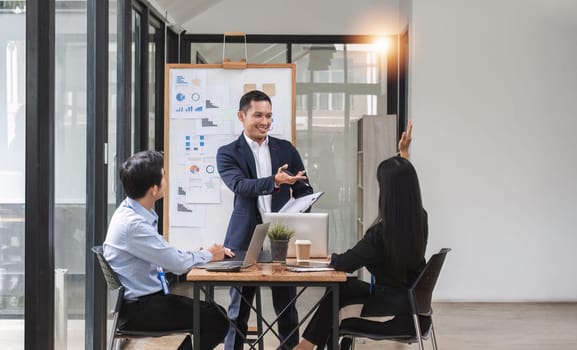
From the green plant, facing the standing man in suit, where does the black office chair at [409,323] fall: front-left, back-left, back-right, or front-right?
back-right

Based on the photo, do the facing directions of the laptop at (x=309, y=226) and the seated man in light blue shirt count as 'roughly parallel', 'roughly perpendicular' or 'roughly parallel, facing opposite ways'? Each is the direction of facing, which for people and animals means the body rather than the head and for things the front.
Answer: roughly perpendicular

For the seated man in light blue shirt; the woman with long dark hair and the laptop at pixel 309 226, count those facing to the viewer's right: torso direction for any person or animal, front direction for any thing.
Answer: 1

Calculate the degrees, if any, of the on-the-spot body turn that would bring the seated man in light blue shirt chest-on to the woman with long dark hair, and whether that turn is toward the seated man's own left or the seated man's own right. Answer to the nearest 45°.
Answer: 0° — they already face them

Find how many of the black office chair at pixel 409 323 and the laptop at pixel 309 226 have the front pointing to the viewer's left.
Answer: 1

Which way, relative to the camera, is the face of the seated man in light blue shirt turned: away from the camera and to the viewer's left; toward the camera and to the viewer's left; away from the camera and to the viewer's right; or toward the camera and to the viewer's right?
away from the camera and to the viewer's right

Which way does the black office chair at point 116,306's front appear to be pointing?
to the viewer's right

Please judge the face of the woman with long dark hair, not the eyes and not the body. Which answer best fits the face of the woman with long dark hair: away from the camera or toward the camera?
away from the camera

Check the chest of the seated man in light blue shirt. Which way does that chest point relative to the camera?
to the viewer's right

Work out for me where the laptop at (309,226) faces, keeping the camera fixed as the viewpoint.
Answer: facing away from the viewer

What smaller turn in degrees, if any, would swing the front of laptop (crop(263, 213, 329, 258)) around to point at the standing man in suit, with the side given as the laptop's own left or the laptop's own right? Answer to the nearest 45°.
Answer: approximately 45° to the laptop's own left

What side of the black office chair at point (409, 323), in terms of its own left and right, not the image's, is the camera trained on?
left

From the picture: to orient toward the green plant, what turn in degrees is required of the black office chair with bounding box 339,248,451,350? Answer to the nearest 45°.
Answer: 0° — it already faces it

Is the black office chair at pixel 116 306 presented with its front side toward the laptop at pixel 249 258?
yes

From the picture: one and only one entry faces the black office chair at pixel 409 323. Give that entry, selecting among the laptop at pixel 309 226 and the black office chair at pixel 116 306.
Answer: the black office chair at pixel 116 306

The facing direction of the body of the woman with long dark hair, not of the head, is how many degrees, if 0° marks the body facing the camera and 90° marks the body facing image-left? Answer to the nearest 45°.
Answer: approximately 135°
